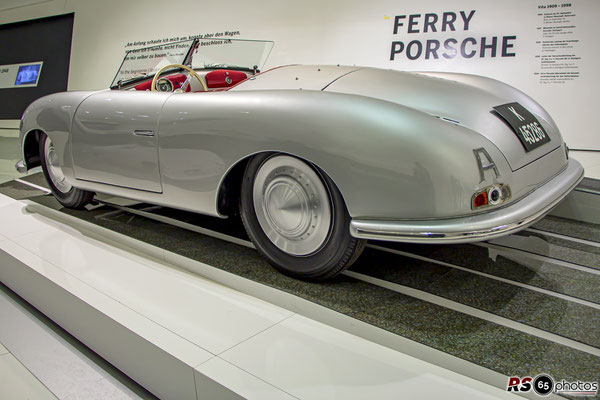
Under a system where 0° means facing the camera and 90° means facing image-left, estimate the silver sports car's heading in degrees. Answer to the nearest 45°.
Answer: approximately 135°
